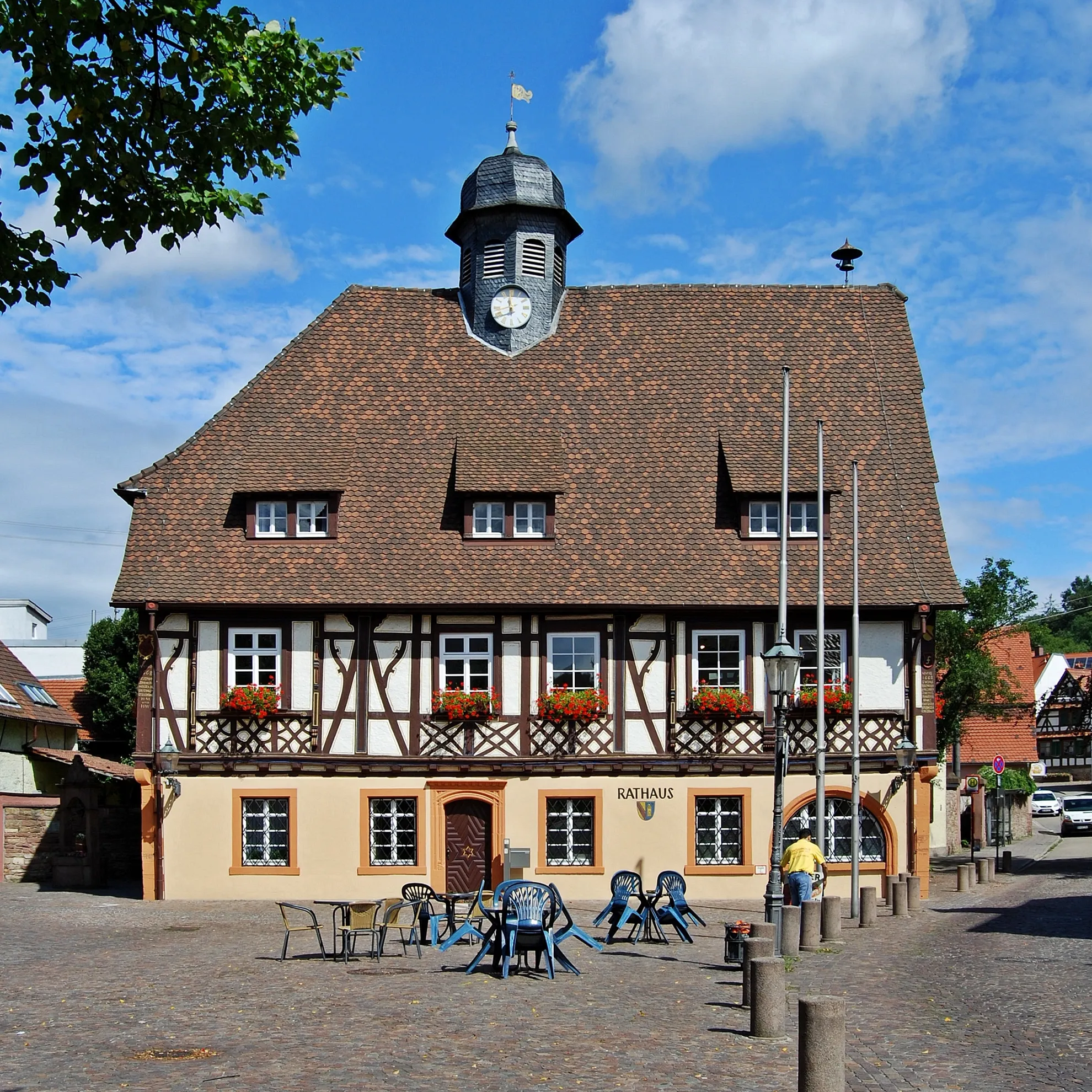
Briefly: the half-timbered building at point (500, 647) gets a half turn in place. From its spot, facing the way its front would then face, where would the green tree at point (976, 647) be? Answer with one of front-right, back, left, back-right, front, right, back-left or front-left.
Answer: front-right

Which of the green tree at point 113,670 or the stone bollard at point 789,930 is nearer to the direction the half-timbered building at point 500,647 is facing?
the stone bollard

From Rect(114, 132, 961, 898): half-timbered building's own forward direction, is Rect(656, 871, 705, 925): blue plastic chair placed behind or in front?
in front

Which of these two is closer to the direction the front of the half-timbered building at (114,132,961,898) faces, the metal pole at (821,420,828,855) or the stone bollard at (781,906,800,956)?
the stone bollard

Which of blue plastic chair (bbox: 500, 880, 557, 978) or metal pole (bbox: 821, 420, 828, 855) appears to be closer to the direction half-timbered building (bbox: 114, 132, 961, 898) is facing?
the blue plastic chair

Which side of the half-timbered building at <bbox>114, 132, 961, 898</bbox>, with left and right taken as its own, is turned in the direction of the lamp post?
front

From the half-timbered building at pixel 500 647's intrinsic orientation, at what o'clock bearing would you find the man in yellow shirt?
The man in yellow shirt is roughly at 11 o'clock from the half-timbered building.

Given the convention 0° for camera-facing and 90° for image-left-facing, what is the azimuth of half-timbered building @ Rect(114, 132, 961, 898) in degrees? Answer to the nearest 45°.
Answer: approximately 0°

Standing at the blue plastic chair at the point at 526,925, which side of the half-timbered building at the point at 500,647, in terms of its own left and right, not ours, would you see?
front

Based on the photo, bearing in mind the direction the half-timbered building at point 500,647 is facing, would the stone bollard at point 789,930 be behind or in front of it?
in front

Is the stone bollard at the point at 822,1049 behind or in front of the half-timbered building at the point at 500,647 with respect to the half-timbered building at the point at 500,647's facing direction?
in front

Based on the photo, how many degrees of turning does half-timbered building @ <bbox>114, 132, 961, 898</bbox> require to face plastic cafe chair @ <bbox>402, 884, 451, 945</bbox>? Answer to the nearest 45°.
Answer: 0° — it already faces it
